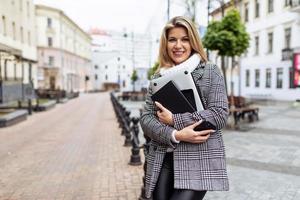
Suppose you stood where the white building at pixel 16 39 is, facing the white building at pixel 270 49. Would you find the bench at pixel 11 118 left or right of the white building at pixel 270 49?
right

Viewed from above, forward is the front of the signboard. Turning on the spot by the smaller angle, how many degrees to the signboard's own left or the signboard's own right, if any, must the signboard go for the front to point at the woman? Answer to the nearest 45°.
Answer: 0° — it already faces them

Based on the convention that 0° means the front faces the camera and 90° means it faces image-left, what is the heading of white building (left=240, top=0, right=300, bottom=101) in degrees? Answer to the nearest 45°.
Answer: approximately 45°

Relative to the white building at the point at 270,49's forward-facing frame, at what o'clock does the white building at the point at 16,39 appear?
the white building at the point at 16,39 is roughly at 1 o'clock from the white building at the point at 270,49.
